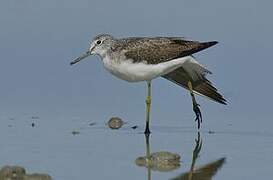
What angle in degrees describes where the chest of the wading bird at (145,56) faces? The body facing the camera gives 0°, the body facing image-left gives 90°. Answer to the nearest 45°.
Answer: approximately 90°
